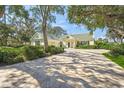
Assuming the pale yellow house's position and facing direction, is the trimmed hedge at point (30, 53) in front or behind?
in front

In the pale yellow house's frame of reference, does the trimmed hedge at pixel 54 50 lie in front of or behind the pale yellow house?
in front

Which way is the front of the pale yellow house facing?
toward the camera
